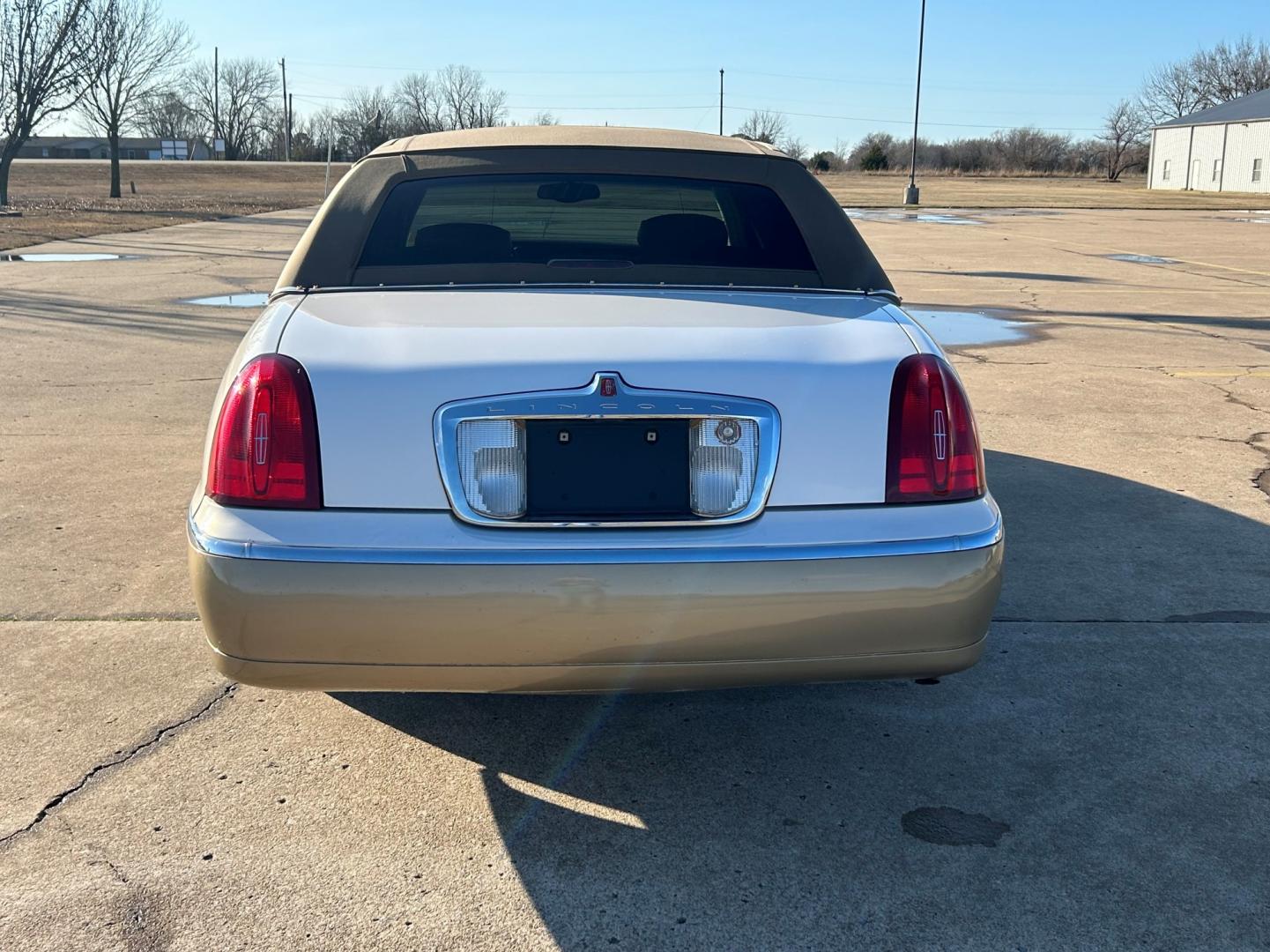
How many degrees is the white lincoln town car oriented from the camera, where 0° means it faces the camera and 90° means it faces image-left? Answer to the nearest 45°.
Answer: approximately 180°
